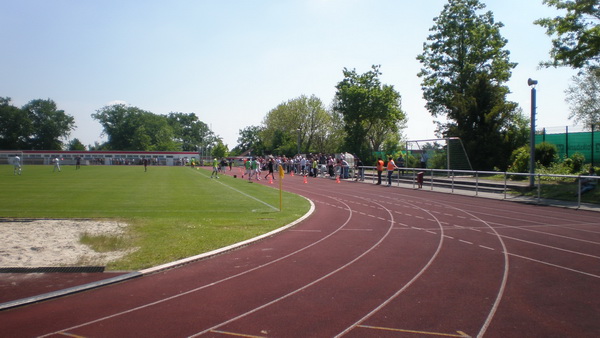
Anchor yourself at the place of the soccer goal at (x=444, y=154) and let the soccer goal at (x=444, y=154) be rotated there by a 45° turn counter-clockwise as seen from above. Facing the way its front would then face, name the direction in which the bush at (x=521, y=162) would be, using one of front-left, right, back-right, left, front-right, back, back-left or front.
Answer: left

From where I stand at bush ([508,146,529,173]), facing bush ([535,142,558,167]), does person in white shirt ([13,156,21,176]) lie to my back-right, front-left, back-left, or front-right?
back-left

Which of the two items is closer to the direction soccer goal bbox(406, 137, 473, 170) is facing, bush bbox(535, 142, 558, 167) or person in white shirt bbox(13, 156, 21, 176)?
the person in white shirt

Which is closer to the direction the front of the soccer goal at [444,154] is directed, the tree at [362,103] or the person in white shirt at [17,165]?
the person in white shirt

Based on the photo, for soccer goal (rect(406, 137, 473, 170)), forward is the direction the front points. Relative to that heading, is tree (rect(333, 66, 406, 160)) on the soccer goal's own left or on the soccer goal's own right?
on the soccer goal's own right

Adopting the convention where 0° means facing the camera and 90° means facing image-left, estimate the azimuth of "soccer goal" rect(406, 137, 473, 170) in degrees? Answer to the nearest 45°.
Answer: approximately 45°

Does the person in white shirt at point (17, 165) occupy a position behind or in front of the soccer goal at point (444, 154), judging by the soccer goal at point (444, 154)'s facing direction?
in front
